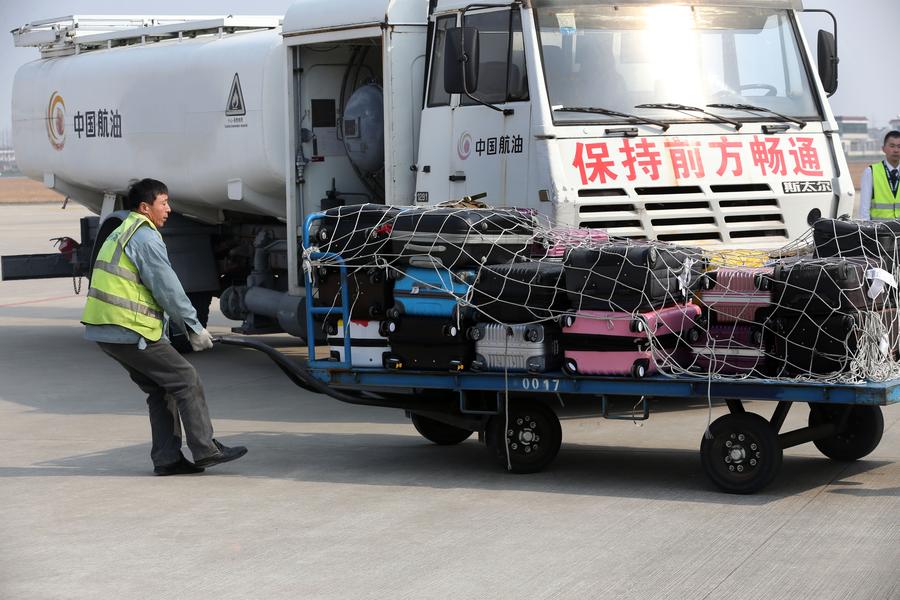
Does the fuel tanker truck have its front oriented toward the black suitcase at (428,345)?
no

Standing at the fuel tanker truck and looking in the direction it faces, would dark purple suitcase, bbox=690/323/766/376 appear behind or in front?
in front

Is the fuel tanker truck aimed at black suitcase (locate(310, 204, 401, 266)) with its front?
no

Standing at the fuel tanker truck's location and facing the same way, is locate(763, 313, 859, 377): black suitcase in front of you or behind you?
in front

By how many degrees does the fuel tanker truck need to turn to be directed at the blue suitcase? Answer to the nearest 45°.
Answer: approximately 45° to its right

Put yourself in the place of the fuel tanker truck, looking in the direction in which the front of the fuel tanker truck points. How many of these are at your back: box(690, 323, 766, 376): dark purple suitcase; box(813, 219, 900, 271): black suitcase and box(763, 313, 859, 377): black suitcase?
0

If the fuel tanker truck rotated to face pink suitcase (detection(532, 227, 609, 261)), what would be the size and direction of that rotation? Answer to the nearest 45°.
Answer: approximately 45° to its right

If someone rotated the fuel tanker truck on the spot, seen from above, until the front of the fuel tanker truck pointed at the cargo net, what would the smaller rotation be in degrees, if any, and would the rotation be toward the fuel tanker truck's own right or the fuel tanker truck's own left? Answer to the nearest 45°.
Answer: approximately 45° to the fuel tanker truck's own right

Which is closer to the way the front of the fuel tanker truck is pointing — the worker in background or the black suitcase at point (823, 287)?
the black suitcase

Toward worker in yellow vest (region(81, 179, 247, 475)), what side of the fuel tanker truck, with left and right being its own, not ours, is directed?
right

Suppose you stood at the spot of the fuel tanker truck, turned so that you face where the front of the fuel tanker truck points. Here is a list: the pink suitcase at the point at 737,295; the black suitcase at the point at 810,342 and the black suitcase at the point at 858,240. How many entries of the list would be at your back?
0

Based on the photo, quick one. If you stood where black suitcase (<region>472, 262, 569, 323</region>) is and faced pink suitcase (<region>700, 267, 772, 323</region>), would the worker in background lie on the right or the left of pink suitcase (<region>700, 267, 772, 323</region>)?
left

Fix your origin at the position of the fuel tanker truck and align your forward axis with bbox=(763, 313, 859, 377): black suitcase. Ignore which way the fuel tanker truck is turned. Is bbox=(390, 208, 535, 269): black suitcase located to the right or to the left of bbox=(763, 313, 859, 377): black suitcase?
right

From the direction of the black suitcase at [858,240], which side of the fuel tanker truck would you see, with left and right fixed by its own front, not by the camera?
front

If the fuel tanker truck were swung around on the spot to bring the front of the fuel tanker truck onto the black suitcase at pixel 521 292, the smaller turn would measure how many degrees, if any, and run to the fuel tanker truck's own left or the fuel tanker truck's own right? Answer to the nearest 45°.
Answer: approximately 45° to the fuel tanker truck's own right

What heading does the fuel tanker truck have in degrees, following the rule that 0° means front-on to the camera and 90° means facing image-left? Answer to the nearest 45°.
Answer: approximately 315°

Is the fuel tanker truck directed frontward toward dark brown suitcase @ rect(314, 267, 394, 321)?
no

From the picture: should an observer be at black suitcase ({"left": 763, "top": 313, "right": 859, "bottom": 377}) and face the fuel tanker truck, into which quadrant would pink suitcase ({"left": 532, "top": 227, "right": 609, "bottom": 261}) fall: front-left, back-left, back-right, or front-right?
front-left

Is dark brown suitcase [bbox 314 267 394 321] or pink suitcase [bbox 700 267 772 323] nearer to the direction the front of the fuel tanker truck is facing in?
the pink suitcase
